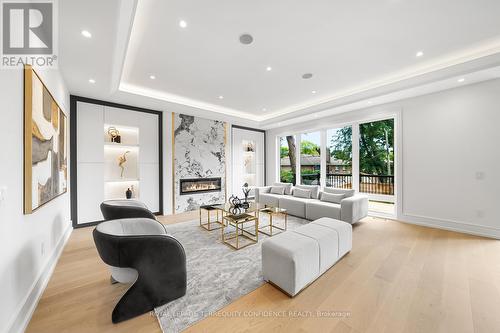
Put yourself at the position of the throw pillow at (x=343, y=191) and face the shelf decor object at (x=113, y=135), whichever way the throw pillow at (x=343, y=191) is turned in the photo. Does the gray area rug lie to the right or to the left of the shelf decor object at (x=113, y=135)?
left

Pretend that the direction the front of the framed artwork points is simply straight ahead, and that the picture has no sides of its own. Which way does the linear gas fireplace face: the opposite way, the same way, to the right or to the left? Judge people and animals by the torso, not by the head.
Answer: to the right

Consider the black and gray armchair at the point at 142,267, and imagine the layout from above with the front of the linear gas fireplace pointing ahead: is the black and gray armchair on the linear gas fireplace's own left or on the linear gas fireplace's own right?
on the linear gas fireplace's own right

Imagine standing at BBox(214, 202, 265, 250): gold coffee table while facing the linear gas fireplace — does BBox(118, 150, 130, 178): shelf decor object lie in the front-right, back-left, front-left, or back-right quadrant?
front-left

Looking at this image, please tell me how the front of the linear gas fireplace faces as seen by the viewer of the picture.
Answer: facing the viewer and to the right of the viewer

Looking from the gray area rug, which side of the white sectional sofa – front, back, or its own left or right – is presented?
front

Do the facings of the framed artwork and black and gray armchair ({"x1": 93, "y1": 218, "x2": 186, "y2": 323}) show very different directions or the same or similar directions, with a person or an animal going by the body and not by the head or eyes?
same or similar directions

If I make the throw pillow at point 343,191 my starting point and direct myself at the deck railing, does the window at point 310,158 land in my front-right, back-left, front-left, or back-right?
front-left

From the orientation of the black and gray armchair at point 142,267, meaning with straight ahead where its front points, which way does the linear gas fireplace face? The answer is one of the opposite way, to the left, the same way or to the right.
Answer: to the right

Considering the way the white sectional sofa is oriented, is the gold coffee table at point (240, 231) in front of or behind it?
in front

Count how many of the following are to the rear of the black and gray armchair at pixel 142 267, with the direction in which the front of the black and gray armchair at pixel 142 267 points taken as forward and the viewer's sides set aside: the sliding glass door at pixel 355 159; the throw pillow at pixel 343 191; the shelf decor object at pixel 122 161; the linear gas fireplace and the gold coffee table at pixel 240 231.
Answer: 0

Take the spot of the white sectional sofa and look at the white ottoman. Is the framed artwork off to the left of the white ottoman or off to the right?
right

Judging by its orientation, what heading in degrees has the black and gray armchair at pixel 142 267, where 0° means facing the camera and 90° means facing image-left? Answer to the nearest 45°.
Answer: approximately 225°

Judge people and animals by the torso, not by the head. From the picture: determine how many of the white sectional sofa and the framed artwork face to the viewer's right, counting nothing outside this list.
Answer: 1

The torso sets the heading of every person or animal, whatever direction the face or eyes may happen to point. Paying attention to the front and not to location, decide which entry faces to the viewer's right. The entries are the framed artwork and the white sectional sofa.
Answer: the framed artwork

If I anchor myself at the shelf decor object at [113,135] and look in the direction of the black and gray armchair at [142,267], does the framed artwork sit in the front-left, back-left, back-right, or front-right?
front-right

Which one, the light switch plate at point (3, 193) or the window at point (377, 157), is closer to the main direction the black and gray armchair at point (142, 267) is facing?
the window

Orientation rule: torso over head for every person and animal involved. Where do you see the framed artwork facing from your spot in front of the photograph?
facing to the right of the viewer

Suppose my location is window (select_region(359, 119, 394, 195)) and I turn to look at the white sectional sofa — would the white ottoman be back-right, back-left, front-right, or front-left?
front-left
